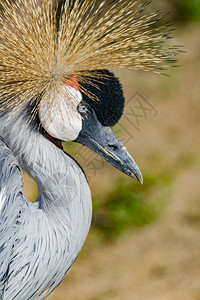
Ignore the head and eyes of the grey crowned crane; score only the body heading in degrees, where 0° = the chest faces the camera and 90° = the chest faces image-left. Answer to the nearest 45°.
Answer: approximately 270°
